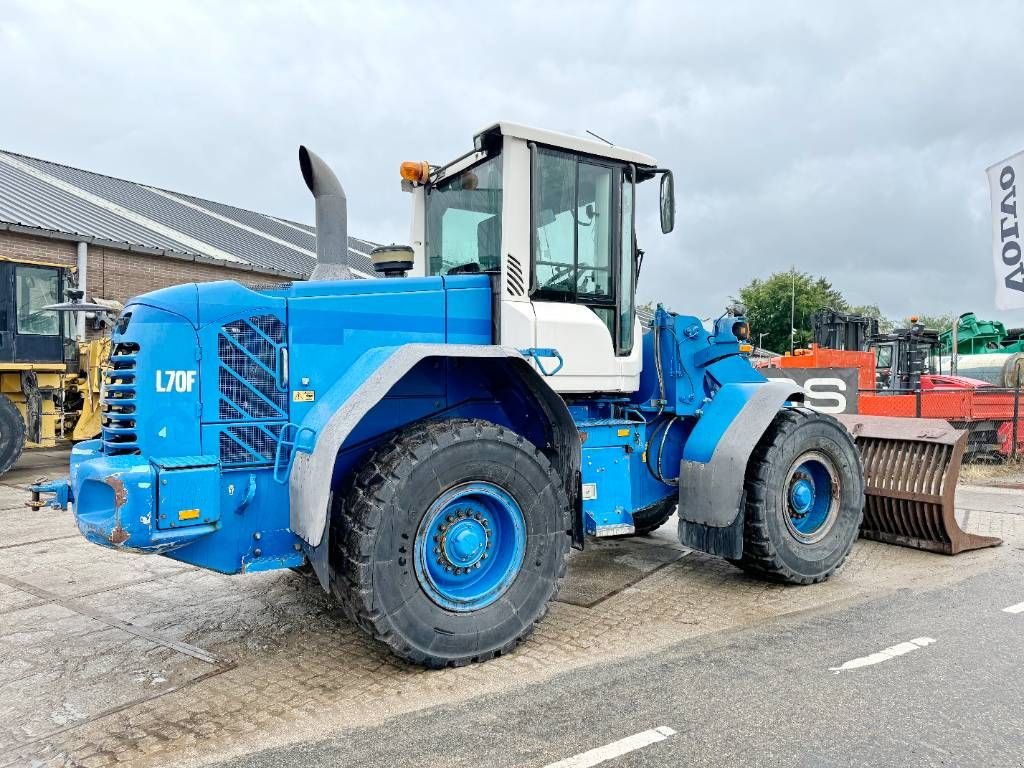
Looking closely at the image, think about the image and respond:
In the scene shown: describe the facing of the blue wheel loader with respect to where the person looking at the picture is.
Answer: facing away from the viewer and to the right of the viewer

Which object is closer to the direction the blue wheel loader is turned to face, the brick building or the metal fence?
the metal fence

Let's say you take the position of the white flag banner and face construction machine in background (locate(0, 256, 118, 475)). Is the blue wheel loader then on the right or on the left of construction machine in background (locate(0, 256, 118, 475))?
left

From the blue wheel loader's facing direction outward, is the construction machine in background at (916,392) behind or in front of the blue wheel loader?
in front

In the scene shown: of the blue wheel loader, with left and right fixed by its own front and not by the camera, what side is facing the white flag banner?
front

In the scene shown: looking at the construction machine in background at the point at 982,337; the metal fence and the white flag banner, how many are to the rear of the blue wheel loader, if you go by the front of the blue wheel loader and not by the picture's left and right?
0

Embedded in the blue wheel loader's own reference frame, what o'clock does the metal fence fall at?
The metal fence is roughly at 12 o'clock from the blue wheel loader.

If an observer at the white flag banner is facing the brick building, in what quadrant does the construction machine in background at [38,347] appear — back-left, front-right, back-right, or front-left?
front-left

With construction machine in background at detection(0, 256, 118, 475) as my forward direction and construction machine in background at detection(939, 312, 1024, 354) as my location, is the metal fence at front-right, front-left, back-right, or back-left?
front-left

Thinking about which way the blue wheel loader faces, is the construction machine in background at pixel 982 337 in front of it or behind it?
in front

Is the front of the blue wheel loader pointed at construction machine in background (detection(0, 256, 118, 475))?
no
